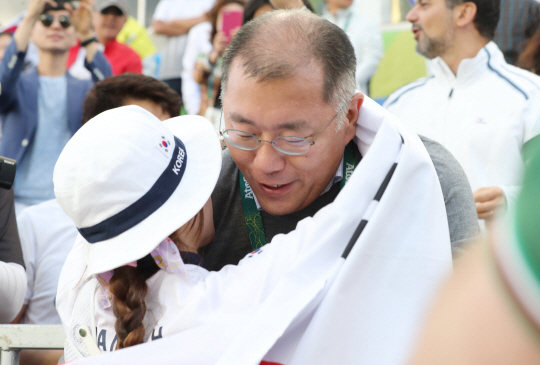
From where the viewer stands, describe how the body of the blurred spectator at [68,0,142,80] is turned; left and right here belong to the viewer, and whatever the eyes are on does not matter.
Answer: facing the viewer

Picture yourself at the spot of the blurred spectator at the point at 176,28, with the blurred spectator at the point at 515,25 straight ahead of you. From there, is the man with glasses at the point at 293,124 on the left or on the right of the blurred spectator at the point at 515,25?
right

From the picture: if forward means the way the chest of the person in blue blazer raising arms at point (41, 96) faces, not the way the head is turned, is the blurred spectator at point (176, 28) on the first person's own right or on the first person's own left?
on the first person's own left

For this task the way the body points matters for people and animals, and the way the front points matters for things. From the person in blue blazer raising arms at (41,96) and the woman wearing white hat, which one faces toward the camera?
the person in blue blazer raising arms

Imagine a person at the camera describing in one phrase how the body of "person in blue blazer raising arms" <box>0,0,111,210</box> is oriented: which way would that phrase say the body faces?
toward the camera

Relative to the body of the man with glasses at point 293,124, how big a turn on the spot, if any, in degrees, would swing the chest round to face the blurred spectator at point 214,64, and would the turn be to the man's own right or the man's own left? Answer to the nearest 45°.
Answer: approximately 135° to the man's own right

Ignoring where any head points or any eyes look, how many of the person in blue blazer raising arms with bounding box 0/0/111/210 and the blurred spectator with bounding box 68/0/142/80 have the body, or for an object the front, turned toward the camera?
2

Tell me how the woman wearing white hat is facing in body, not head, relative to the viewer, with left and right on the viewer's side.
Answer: facing away from the viewer and to the right of the viewer

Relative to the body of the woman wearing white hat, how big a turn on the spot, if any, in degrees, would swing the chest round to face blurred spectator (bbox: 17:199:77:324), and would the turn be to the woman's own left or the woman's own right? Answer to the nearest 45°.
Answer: approximately 90° to the woman's own left

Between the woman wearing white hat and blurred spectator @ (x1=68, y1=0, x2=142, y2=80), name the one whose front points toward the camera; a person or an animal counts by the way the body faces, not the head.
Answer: the blurred spectator

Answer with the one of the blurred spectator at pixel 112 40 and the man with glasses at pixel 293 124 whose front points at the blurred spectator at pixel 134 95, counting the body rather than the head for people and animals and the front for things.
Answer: the blurred spectator at pixel 112 40

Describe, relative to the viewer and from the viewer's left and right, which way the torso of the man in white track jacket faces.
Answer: facing the viewer and to the left of the viewer

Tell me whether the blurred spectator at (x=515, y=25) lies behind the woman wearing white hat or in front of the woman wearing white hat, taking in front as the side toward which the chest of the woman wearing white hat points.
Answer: in front

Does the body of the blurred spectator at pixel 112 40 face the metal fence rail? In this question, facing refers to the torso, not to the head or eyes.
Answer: yes

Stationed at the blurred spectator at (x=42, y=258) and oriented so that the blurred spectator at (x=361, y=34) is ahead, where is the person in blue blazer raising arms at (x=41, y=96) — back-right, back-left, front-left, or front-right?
front-left

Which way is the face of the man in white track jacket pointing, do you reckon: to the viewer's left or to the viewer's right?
to the viewer's left

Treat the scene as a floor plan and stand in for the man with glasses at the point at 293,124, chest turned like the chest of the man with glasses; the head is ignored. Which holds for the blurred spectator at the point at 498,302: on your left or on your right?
on your left

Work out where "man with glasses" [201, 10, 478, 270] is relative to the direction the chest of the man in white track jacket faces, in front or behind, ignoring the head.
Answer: in front
